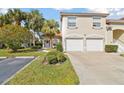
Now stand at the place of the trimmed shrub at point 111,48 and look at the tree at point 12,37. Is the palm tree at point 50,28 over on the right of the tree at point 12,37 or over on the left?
right

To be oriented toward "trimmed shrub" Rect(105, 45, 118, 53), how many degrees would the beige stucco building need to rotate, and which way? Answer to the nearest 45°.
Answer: approximately 90° to its left

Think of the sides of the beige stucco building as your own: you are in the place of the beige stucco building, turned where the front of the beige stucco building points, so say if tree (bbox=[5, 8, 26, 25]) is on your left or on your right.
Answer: on your right

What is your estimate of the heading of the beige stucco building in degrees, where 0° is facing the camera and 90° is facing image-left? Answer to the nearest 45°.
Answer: approximately 0°

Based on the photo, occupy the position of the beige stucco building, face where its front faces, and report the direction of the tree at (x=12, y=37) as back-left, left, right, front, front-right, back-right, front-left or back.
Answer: right

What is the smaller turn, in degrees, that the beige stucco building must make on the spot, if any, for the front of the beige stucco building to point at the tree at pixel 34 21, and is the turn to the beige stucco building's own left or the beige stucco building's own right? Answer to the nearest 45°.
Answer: approximately 135° to the beige stucco building's own right

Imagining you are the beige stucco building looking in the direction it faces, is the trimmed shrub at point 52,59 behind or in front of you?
in front

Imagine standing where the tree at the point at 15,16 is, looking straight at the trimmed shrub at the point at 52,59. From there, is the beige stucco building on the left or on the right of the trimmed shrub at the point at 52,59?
left
